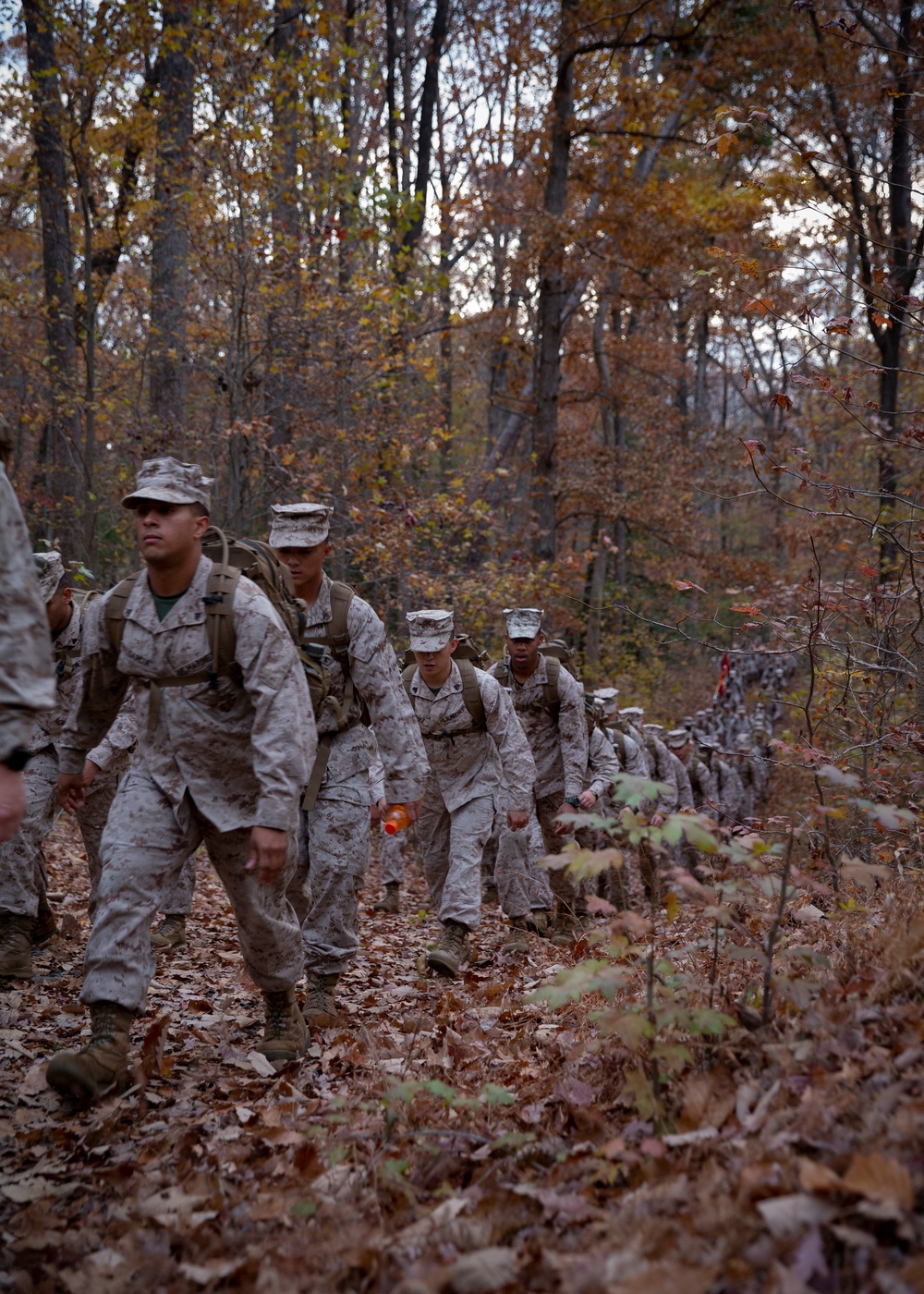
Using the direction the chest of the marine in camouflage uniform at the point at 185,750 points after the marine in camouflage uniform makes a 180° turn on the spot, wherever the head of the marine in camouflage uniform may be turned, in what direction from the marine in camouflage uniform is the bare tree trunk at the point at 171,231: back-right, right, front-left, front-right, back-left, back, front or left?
front-left

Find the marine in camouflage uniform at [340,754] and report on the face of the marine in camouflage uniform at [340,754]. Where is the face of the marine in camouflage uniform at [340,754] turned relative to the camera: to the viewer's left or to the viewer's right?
to the viewer's left

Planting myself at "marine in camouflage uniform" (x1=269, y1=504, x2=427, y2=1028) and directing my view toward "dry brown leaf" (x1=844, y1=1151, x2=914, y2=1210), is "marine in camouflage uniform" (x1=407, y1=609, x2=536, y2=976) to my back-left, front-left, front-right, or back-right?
back-left

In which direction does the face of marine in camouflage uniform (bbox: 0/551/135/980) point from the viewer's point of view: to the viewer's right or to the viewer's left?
to the viewer's left

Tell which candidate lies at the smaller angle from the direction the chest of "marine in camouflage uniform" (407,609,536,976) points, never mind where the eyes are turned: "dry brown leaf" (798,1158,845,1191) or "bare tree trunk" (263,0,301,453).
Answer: the dry brown leaf

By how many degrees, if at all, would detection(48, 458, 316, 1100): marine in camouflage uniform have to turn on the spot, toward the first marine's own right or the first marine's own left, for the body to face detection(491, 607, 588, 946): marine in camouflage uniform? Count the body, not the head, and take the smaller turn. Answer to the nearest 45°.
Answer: approximately 180°

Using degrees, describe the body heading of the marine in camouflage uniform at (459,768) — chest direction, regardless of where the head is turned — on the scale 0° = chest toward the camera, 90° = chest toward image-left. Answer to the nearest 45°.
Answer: approximately 45°

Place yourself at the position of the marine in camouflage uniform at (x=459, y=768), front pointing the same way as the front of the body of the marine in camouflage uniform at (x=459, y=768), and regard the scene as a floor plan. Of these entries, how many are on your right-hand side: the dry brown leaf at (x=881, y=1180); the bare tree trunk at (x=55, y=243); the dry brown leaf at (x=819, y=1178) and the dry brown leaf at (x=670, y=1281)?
1

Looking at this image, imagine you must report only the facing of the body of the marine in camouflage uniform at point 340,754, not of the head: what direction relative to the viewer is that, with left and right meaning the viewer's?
facing the viewer and to the left of the viewer

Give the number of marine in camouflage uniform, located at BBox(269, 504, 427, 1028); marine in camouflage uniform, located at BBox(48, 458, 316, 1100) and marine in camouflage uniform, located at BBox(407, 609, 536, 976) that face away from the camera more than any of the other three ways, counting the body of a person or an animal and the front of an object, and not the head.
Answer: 0

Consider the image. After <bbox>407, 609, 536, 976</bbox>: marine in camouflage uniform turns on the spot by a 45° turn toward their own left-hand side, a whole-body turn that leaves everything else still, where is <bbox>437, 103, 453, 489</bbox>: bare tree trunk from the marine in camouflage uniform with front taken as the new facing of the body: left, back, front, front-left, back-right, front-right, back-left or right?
back

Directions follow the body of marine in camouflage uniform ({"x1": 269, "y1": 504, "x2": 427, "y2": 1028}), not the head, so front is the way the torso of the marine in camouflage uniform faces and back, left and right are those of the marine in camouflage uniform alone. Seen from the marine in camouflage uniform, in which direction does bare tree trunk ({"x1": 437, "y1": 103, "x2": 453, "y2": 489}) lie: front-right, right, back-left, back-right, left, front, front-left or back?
back-right

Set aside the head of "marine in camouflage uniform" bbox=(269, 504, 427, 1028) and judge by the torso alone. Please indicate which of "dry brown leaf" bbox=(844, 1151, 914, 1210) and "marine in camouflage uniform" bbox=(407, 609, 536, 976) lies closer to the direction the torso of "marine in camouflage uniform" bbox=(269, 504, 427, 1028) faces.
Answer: the dry brown leaf

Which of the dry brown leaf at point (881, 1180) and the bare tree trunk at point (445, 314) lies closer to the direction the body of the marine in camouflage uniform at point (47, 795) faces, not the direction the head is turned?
the dry brown leaf

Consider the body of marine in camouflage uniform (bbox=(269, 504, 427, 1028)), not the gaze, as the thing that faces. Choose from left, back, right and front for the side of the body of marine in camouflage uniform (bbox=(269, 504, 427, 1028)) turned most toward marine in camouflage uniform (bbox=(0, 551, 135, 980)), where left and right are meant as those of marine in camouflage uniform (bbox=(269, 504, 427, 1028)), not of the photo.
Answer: right
